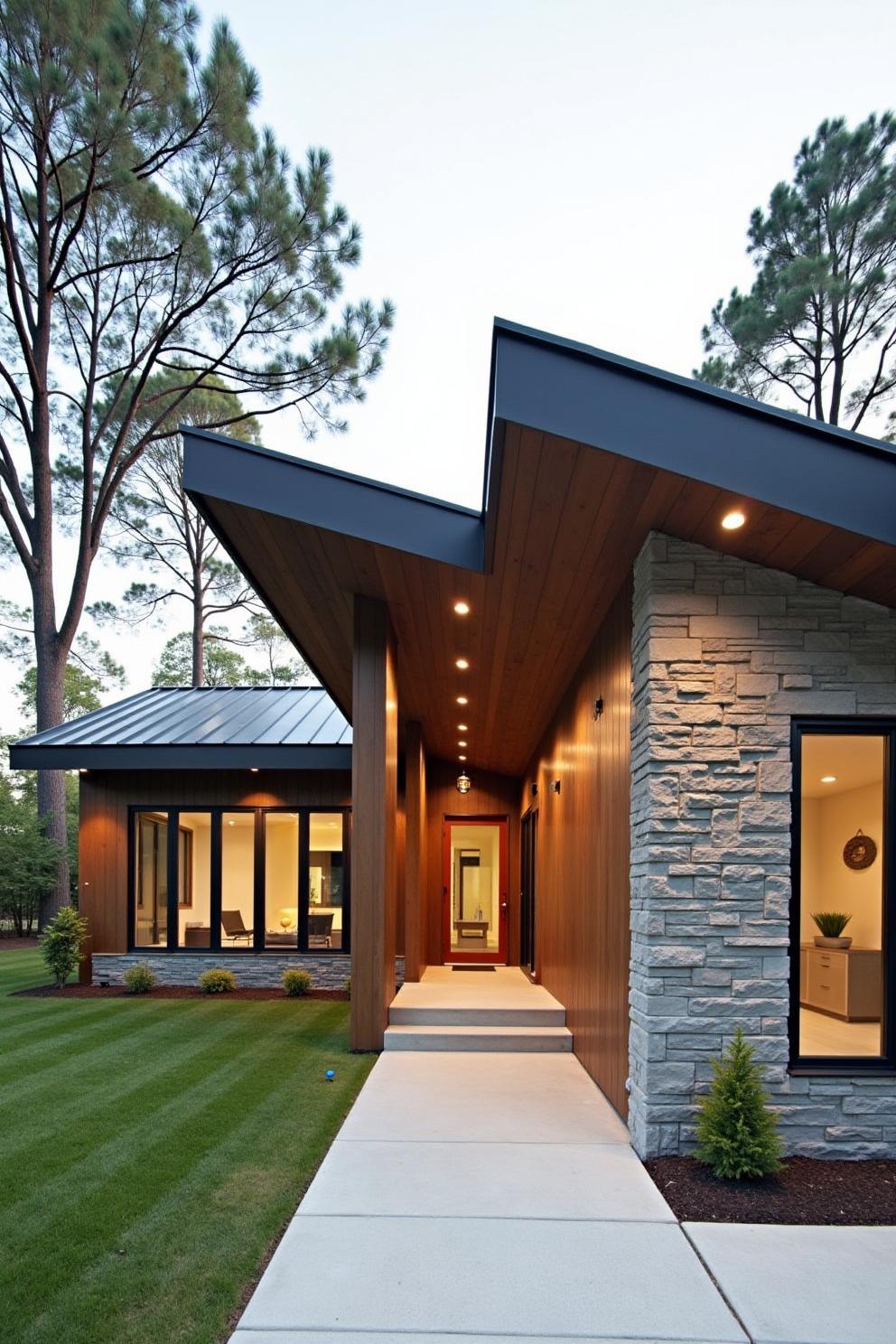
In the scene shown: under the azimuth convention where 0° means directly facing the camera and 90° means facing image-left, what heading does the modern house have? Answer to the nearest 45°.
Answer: approximately 0°

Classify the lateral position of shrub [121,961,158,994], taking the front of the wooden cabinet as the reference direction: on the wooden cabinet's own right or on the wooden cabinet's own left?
on the wooden cabinet's own right
